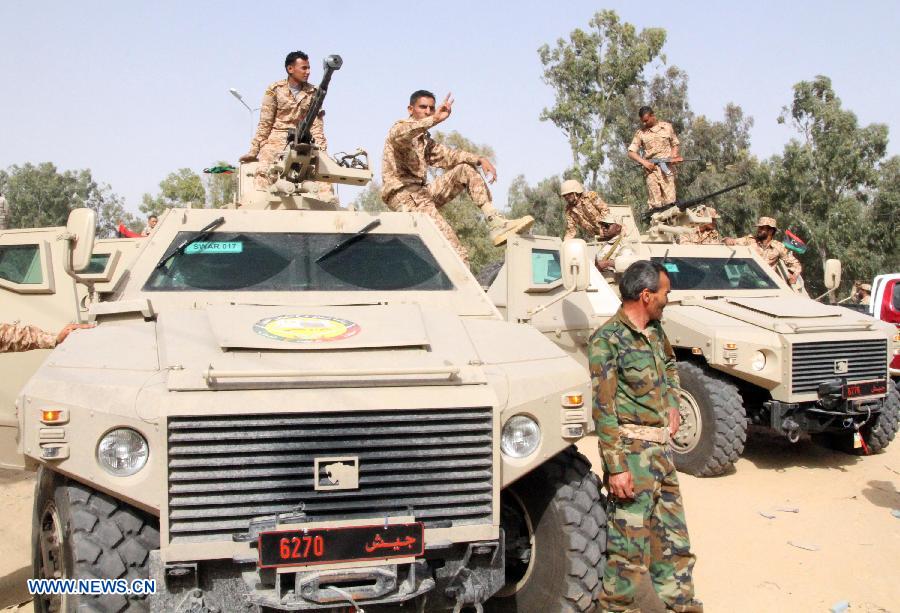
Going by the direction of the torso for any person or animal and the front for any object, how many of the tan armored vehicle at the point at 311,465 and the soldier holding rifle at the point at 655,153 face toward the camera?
2

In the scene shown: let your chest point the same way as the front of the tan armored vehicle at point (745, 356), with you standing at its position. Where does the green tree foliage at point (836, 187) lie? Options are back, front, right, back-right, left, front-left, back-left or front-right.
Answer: back-left

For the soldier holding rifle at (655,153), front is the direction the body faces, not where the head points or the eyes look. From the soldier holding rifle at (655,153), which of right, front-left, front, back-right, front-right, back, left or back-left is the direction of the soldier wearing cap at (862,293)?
back-left

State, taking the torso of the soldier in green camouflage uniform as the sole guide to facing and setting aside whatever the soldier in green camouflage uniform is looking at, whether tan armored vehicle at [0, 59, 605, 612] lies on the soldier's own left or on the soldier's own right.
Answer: on the soldier's own right

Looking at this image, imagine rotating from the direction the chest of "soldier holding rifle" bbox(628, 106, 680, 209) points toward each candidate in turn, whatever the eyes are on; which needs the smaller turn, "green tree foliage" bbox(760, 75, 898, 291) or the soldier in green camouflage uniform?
the soldier in green camouflage uniform

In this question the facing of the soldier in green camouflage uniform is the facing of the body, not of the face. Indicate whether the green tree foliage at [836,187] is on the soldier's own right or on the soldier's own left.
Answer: on the soldier's own left

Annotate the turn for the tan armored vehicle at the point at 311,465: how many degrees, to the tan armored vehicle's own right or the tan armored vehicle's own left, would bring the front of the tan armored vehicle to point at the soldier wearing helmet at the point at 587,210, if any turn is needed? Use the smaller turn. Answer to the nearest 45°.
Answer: approximately 135° to the tan armored vehicle's own left

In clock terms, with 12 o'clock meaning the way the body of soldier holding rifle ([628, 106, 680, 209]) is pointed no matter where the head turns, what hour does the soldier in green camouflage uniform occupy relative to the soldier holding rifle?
The soldier in green camouflage uniform is roughly at 12 o'clock from the soldier holding rifle.

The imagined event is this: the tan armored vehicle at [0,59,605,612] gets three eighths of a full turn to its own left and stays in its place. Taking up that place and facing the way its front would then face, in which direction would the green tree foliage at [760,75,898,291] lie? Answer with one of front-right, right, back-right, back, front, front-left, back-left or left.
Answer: front

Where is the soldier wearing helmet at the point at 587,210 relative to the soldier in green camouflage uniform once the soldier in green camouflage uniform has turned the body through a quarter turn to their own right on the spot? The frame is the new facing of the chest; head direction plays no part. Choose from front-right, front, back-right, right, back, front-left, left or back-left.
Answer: back-right

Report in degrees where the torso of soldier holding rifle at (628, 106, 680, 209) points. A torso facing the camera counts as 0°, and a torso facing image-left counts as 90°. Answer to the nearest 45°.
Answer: approximately 0°

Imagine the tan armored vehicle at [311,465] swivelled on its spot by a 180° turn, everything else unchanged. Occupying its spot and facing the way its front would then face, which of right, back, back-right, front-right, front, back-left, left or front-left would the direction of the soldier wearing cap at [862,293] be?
front-right

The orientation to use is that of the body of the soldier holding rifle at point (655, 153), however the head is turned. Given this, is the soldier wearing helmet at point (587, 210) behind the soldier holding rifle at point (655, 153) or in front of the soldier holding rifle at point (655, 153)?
in front

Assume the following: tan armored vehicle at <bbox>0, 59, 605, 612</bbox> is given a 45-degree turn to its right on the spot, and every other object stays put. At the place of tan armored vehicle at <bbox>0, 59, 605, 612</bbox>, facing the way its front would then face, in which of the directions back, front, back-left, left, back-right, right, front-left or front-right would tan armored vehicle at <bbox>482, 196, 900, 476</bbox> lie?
back
